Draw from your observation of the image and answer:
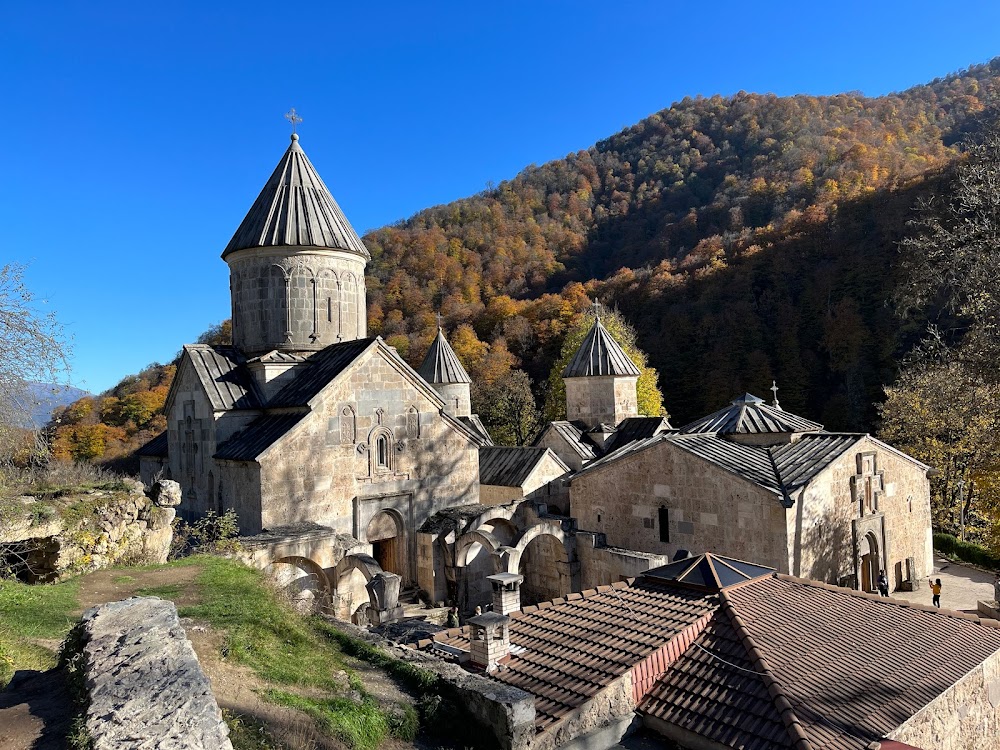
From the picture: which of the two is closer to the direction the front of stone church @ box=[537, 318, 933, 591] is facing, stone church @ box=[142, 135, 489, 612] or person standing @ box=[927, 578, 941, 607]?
the person standing

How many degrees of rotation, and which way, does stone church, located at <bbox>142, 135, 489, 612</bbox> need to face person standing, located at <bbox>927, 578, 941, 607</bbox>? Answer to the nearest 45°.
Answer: approximately 45° to its left

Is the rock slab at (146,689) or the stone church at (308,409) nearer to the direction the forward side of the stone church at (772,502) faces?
the rock slab

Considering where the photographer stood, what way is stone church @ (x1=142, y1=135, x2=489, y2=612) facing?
facing the viewer and to the right of the viewer

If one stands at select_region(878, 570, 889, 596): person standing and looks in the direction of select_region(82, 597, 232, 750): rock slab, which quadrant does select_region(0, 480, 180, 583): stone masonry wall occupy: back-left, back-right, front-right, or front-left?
front-right

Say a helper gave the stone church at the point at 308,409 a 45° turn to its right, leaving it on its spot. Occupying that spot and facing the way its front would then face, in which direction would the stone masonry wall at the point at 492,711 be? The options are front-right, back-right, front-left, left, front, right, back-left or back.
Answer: front

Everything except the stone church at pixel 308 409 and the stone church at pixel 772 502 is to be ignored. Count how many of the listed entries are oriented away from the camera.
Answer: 0

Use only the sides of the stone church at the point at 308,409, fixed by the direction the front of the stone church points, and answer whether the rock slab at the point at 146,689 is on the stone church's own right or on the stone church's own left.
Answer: on the stone church's own right

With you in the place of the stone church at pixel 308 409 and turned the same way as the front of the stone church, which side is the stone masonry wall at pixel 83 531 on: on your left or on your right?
on your right

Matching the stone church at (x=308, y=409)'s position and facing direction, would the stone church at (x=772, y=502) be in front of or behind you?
in front
